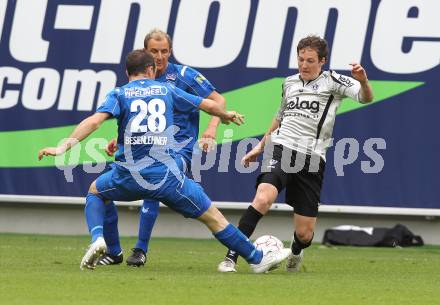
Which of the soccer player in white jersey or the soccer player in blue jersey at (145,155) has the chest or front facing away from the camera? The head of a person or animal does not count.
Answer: the soccer player in blue jersey

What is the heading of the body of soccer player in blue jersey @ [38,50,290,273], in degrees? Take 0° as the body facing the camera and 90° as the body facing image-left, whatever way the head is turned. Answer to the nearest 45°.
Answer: approximately 180°

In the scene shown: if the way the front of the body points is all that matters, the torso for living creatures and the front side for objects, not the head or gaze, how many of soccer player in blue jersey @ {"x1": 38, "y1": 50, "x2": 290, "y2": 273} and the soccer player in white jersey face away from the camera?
1

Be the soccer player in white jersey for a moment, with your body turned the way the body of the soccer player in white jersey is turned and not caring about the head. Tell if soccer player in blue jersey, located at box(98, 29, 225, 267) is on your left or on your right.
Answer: on your right

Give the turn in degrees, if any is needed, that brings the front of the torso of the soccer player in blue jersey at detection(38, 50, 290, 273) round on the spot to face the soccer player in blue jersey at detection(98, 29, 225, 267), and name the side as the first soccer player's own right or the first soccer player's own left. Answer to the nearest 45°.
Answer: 0° — they already face them

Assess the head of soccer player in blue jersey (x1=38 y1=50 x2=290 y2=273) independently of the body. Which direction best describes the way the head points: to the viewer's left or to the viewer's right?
to the viewer's right

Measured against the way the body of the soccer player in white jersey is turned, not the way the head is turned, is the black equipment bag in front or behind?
behind

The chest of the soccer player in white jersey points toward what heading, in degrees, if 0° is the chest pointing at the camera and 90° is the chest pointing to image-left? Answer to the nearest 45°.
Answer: approximately 45°

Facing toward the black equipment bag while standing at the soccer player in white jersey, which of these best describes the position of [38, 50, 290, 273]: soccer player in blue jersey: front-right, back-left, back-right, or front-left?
back-left
